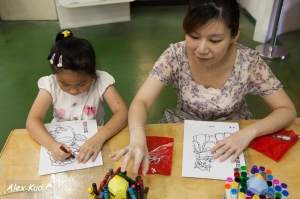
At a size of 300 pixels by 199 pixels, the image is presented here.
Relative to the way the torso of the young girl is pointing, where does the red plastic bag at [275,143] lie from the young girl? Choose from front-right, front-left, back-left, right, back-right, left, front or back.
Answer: front-left

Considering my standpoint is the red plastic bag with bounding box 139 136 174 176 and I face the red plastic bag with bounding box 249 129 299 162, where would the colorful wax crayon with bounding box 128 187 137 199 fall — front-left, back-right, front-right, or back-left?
back-right

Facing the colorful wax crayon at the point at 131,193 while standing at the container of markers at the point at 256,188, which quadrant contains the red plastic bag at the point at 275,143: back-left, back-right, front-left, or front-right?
back-right

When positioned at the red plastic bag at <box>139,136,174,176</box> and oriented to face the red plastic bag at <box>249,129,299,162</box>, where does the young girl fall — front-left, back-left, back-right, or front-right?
back-left

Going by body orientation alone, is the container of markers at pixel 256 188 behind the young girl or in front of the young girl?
in front

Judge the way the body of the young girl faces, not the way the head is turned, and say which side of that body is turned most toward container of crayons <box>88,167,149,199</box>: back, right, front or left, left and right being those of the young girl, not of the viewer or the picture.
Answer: front

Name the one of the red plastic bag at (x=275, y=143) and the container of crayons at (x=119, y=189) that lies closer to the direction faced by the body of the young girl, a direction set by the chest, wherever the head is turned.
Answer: the container of crayons

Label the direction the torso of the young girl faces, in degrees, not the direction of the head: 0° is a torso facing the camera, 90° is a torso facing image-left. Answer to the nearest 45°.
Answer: approximately 0°

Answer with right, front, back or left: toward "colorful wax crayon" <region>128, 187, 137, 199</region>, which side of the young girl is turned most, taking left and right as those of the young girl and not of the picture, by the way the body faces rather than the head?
front

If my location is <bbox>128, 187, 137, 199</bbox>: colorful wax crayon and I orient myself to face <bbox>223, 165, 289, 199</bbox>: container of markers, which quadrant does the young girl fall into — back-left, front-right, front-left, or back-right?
back-left
